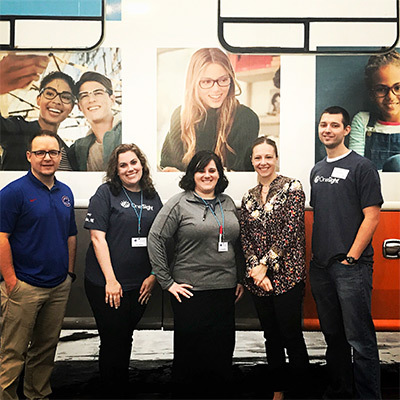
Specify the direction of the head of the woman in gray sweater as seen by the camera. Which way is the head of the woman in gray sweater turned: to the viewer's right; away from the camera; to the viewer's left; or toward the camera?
toward the camera

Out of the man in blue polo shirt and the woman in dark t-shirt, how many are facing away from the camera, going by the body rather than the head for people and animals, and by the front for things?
0

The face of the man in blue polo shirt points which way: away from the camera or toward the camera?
toward the camera

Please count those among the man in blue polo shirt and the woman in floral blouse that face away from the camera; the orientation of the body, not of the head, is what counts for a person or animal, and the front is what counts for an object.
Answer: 0

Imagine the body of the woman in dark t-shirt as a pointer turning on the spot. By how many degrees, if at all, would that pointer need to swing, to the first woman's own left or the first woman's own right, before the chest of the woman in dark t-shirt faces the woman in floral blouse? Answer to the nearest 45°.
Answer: approximately 45° to the first woman's own left

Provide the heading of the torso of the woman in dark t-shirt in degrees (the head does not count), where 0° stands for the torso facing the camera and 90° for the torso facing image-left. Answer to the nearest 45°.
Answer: approximately 315°

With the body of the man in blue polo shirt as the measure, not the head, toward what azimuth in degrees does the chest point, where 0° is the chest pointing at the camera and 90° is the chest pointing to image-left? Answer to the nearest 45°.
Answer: approximately 315°

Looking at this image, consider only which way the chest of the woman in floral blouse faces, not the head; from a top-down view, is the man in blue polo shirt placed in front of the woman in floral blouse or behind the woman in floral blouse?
in front

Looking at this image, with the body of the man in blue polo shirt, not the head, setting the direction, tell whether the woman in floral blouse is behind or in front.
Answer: in front

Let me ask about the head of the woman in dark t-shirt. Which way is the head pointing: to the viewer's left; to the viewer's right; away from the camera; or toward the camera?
toward the camera

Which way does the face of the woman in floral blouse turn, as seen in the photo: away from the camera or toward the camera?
toward the camera

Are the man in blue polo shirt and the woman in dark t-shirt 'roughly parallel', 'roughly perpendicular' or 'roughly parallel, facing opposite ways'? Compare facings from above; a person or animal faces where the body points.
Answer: roughly parallel
